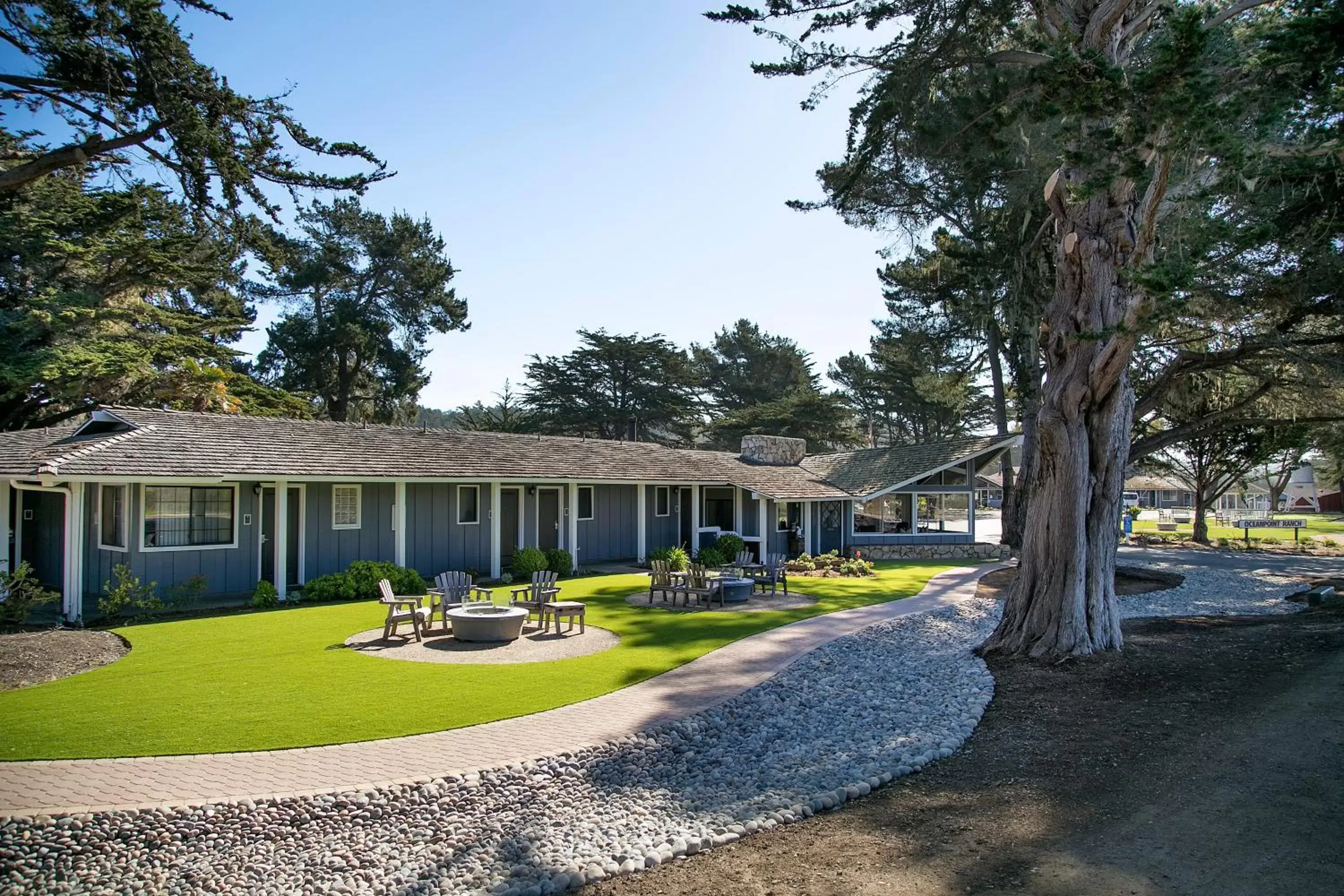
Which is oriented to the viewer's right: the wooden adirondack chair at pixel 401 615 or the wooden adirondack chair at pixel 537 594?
the wooden adirondack chair at pixel 401 615

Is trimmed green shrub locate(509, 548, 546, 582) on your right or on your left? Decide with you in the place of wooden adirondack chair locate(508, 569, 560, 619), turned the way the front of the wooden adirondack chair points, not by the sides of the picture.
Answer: on your right

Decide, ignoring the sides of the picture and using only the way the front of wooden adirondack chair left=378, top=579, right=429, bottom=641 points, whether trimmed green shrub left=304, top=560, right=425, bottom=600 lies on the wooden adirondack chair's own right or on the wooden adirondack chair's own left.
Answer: on the wooden adirondack chair's own left

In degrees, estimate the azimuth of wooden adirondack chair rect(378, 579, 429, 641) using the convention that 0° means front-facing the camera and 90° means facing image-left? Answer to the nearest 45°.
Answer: approximately 270°

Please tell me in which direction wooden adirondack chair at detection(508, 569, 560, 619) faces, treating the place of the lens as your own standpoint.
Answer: facing the viewer and to the left of the viewer

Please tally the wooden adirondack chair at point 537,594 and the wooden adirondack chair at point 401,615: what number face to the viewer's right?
1

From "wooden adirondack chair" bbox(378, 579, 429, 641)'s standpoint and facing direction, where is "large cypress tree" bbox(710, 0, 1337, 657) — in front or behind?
in front

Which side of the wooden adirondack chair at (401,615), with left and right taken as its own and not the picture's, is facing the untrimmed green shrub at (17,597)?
back
